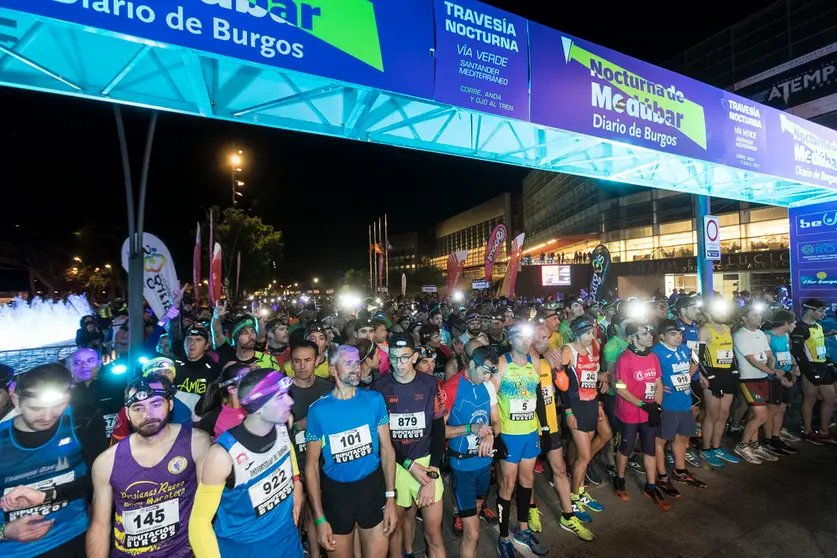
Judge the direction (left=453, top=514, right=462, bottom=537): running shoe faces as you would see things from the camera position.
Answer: facing the viewer

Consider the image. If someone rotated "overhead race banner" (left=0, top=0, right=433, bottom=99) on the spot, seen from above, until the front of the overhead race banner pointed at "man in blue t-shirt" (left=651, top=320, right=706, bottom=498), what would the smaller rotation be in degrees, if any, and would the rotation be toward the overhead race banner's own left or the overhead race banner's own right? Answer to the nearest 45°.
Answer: approximately 45° to the overhead race banner's own left

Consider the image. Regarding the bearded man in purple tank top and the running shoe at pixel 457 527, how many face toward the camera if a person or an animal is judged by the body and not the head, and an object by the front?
2

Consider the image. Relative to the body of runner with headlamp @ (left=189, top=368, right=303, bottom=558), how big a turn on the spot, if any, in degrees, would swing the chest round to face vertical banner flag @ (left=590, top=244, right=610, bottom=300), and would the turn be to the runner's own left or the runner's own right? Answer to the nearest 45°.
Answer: approximately 90° to the runner's own left

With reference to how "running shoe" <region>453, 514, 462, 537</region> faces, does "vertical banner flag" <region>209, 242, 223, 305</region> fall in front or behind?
behind

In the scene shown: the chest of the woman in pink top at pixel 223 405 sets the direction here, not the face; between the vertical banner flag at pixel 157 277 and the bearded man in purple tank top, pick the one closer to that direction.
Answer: the bearded man in purple tank top

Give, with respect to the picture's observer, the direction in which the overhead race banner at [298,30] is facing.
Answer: facing the viewer and to the right of the viewer

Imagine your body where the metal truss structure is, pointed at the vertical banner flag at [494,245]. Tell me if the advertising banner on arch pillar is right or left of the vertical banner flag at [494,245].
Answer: right

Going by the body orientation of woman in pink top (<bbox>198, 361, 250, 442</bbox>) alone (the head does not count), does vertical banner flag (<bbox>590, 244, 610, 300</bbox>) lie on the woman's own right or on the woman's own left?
on the woman's own left

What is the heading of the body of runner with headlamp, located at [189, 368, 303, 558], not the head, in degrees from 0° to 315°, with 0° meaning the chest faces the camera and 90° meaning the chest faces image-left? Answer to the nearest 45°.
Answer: approximately 315°

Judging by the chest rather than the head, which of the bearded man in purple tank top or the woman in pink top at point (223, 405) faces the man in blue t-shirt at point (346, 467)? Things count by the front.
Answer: the woman in pink top

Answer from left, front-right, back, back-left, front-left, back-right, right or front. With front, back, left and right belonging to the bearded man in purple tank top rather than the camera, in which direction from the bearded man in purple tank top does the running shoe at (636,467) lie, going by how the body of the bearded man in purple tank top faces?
left

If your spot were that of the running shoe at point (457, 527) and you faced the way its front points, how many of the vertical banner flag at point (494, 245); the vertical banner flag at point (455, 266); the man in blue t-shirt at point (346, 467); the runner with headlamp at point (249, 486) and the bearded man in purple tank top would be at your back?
2
